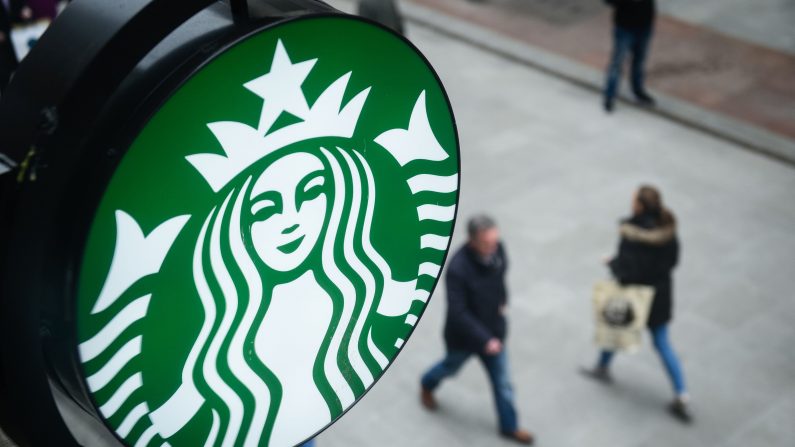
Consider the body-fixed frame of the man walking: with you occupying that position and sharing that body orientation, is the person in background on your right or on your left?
on your left

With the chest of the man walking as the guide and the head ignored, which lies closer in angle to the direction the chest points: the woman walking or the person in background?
the woman walking

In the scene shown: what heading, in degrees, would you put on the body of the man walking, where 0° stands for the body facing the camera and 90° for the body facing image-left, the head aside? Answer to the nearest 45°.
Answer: approximately 315°

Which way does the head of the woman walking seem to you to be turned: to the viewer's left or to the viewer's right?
to the viewer's left

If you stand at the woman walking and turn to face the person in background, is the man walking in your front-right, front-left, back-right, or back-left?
back-left

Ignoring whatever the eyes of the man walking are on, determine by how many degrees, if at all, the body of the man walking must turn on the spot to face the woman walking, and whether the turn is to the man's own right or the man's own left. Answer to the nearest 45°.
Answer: approximately 45° to the man's own left
